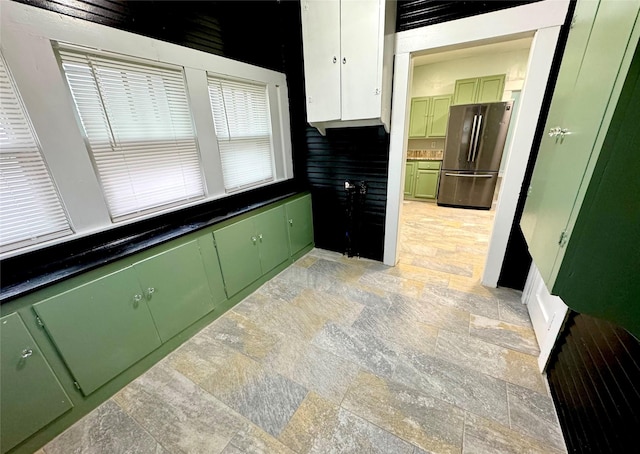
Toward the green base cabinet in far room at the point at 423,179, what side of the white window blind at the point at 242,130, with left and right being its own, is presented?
left

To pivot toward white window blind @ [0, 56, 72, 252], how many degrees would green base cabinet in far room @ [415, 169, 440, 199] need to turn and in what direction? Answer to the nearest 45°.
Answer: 0° — it already faces it

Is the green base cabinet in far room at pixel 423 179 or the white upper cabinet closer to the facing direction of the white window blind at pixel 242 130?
the white upper cabinet

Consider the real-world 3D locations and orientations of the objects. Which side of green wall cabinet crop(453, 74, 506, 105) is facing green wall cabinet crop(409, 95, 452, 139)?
right

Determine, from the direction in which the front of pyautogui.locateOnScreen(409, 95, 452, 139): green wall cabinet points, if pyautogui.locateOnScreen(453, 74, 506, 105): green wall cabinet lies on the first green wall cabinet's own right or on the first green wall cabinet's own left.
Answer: on the first green wall cabinet's own left

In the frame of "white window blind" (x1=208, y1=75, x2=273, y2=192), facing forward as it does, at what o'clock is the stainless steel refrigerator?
The stainless steel refrigerator is roughly at 10 o'clock from the white window blind.

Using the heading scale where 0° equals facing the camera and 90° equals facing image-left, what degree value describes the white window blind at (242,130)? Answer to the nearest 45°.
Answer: approximately 315°

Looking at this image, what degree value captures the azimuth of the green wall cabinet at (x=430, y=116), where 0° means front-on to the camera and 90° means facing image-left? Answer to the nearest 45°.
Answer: approximately 0°
